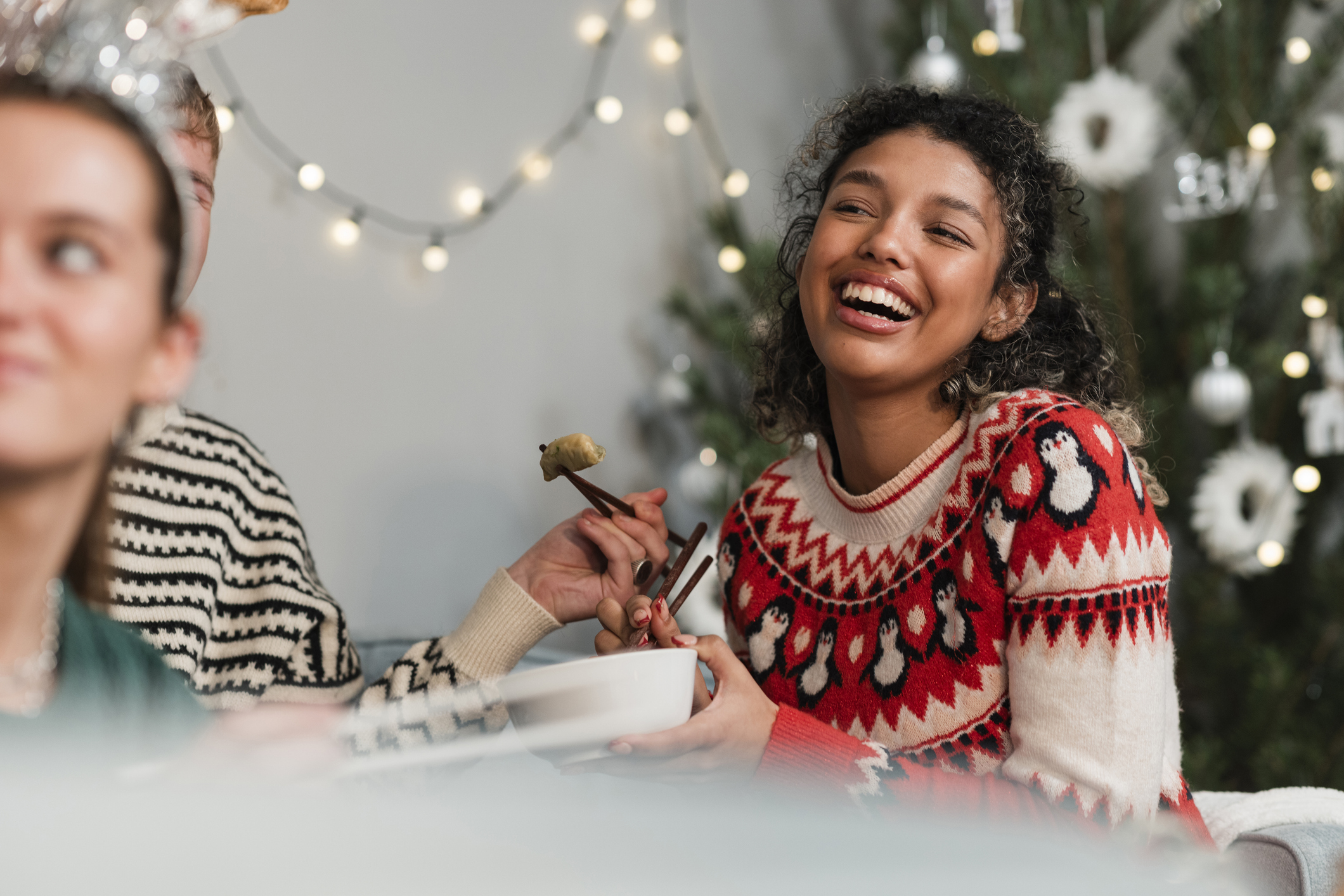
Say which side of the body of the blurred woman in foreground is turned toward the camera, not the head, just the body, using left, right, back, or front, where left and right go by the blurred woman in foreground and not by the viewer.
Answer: front

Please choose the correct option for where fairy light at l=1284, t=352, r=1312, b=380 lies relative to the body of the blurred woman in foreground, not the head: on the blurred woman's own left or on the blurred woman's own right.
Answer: on the blurred woman's own left

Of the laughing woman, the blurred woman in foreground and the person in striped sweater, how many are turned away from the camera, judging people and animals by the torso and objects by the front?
0

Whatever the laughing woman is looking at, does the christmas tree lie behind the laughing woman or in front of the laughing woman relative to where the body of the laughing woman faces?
behind

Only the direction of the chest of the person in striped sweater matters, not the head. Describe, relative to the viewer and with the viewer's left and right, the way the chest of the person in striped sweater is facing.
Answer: facing the viewer and to the right of the viewer

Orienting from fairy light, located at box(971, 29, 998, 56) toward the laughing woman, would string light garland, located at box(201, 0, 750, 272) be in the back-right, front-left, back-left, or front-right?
front-right

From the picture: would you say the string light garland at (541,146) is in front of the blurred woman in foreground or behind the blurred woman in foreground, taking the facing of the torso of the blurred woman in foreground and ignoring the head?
behind

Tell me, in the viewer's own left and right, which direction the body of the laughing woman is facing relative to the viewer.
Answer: facing the viewer and to the left of the viewer

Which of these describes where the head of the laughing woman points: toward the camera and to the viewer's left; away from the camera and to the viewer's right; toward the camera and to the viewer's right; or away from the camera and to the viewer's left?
toward the camera and to the viewer's left

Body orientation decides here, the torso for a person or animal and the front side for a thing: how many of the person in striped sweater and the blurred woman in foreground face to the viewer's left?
0
